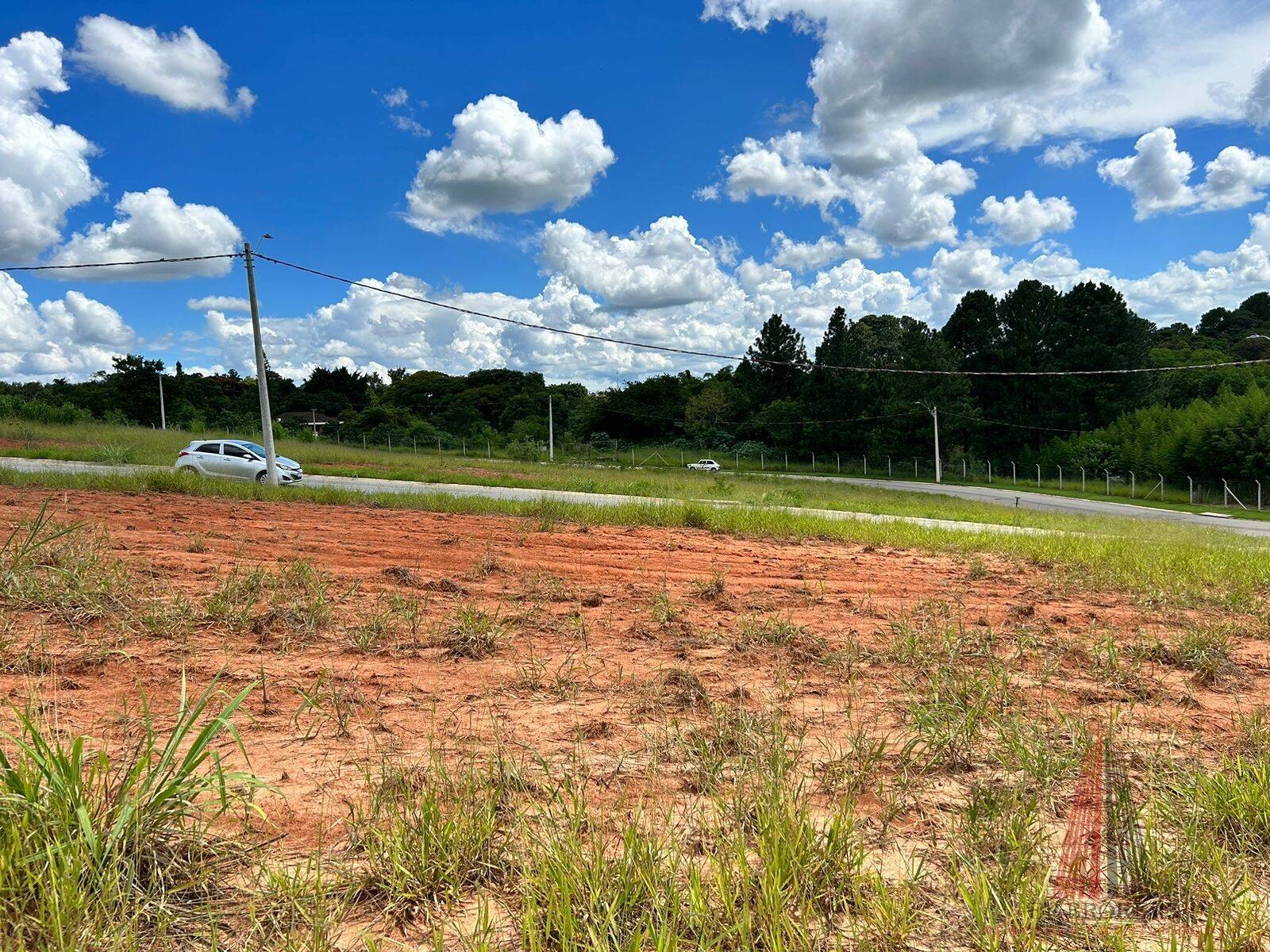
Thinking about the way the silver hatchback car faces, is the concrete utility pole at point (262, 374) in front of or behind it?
in front

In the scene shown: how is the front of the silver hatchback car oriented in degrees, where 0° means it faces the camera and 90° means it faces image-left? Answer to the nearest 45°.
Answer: approximately 315°
